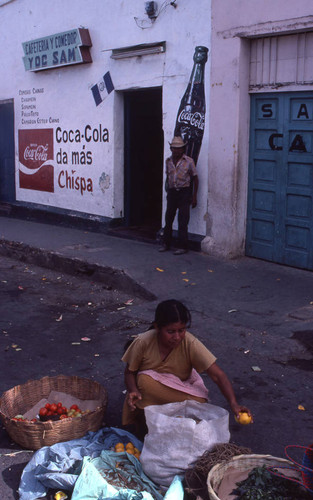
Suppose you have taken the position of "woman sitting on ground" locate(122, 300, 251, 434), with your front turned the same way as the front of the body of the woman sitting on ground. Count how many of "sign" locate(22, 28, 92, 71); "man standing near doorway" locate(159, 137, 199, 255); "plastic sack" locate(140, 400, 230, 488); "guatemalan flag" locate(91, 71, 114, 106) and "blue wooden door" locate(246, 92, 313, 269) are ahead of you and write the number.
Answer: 1

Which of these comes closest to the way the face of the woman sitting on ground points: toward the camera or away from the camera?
toward the camera

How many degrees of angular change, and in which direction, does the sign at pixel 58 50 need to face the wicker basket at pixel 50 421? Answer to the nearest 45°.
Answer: approximately 45° to its left

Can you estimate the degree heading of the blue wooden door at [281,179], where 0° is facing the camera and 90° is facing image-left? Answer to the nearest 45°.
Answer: approximately 45°

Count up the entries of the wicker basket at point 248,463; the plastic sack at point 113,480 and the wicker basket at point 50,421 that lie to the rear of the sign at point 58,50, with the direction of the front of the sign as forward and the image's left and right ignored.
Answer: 0

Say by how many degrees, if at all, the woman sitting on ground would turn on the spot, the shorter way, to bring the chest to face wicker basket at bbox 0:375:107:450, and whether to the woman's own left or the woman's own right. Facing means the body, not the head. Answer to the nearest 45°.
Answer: approximately 90° to the woman's own right

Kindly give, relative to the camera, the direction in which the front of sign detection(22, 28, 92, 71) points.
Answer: facing the viewer and to the left of the viewer

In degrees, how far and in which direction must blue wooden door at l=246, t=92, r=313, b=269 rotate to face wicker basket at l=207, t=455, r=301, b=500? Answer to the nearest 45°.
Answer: approximately 45° to its left

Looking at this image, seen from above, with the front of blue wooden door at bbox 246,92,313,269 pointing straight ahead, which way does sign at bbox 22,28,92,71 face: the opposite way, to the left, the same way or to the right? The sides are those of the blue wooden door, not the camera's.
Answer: the same way

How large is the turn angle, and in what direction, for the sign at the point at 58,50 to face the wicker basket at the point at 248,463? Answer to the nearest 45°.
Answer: approximately 45° to its left

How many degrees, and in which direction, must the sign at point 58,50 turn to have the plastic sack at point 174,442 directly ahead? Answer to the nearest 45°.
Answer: approximately 45° to its left

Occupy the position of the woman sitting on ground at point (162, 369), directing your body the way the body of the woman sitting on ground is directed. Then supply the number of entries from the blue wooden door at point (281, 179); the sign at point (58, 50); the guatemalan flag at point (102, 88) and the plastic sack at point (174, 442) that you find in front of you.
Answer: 1

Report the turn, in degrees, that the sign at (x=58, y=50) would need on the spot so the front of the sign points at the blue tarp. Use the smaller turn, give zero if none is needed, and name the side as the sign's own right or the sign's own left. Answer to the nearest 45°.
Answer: approximately 45° to the sign's own left

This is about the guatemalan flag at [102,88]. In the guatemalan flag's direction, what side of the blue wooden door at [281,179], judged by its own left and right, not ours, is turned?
right

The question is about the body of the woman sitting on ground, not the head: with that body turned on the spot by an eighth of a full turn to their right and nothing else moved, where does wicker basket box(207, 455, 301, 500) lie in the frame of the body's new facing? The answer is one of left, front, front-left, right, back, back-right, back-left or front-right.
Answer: left

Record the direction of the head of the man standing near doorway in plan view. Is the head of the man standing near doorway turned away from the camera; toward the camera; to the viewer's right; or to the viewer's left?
toward the camera

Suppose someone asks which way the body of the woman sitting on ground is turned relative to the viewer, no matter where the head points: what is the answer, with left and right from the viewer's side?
facing the viewer
